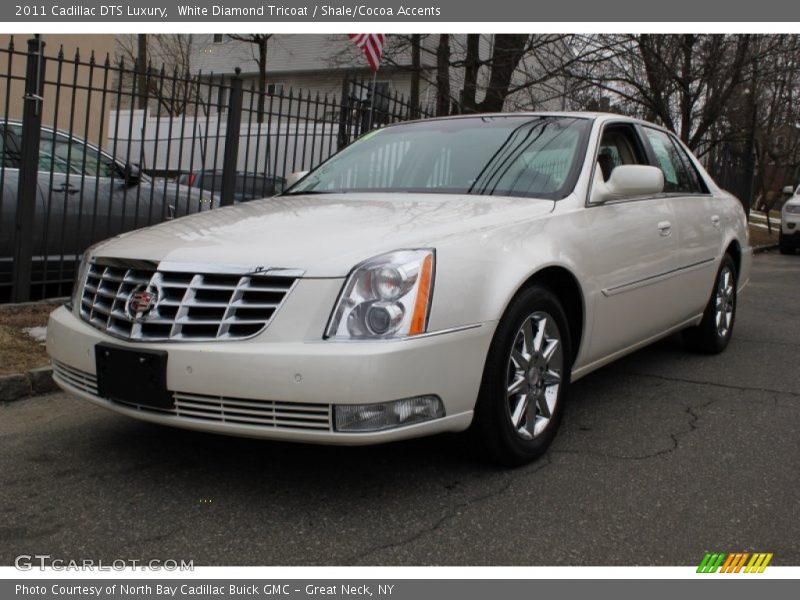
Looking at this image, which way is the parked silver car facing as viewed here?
to the viewer's right

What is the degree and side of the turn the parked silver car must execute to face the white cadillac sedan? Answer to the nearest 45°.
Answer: approximately 90° to its right

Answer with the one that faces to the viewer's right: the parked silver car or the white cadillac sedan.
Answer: the parked silver car

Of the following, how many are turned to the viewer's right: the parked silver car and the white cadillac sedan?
1

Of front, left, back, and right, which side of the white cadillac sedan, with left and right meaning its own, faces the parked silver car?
right

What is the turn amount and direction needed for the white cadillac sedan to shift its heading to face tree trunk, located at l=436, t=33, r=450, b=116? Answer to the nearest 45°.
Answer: approximately 135° to its right

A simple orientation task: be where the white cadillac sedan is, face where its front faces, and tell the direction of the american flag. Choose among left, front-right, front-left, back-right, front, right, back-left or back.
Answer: back-right

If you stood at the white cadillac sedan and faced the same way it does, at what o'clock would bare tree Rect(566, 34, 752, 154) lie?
The bare tree is roughly at 5 o'clock from the white cadillac sedan.

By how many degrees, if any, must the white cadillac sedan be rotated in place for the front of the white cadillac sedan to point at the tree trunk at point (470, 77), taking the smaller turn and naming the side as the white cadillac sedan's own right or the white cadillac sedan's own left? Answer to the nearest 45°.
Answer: approximately 135° to the white cadillac sedan's own right

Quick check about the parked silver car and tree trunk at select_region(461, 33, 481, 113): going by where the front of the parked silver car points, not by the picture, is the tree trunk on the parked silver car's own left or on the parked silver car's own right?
on the parked silver car's own left

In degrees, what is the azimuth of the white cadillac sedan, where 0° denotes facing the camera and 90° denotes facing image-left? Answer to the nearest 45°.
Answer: approximately 45°
